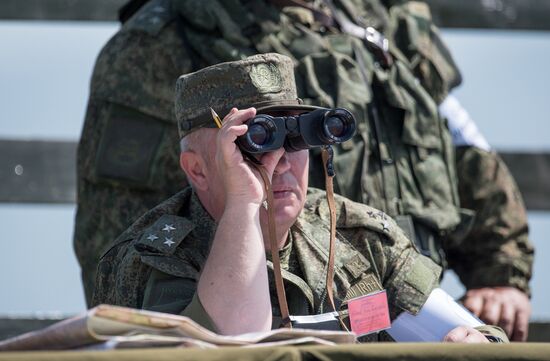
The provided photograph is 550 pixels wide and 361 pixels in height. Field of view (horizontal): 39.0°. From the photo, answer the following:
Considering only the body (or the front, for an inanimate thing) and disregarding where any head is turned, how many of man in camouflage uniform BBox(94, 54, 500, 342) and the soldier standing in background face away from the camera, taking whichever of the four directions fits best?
0

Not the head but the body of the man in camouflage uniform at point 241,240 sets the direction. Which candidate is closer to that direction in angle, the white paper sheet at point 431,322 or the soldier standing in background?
the white paper sheet

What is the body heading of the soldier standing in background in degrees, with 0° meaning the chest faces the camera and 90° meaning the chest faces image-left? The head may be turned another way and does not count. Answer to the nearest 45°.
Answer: approximately 315°

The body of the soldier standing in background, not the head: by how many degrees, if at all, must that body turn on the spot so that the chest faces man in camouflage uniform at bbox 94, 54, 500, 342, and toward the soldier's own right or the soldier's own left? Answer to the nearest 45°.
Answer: approximately 45° to the soldier's own right
